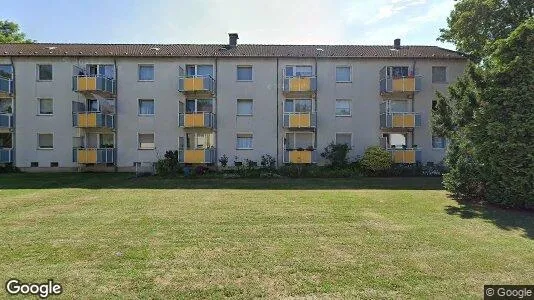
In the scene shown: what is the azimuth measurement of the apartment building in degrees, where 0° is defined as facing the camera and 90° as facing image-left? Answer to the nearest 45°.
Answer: approximately 0°

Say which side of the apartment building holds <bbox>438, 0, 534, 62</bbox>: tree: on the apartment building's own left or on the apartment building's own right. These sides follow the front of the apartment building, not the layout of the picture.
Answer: on the apartment building's own left

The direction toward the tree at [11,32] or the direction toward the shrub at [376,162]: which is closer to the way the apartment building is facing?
the shrub

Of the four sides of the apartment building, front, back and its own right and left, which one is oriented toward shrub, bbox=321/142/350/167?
left

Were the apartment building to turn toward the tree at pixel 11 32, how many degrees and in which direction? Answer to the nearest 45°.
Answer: approximately 135° to its right

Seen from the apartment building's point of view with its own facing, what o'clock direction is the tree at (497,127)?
The tree is roughly at 11 o'clock from the apartment building.

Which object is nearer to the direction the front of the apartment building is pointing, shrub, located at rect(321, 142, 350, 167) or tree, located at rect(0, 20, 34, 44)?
the shrub
